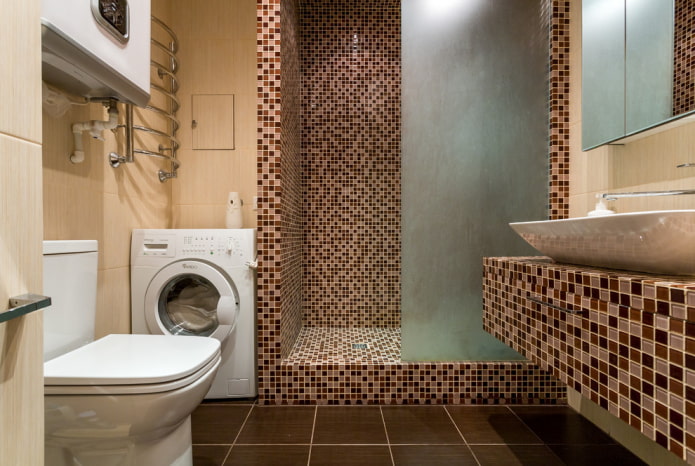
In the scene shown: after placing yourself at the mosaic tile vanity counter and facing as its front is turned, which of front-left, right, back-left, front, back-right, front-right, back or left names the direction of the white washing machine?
front-right

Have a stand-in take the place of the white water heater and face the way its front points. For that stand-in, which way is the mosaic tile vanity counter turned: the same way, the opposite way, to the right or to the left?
the opposite way

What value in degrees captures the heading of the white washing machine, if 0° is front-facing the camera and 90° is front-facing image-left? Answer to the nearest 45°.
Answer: approximately 0°

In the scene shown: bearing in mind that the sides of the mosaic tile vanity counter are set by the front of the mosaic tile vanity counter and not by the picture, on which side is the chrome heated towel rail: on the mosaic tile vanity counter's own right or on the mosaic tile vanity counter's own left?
on the mosaic tile vanity counter's own right

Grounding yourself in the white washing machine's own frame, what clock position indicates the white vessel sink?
The white vessel sink is roughly at 11 o'clock from the white washing machine.

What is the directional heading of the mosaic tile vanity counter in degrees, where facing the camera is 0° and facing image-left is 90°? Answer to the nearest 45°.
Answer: approximately 45°

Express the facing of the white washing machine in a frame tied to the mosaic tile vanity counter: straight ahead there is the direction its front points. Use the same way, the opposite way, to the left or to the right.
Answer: to the left

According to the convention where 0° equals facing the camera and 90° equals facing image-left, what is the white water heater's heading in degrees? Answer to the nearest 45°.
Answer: approximately 315°
